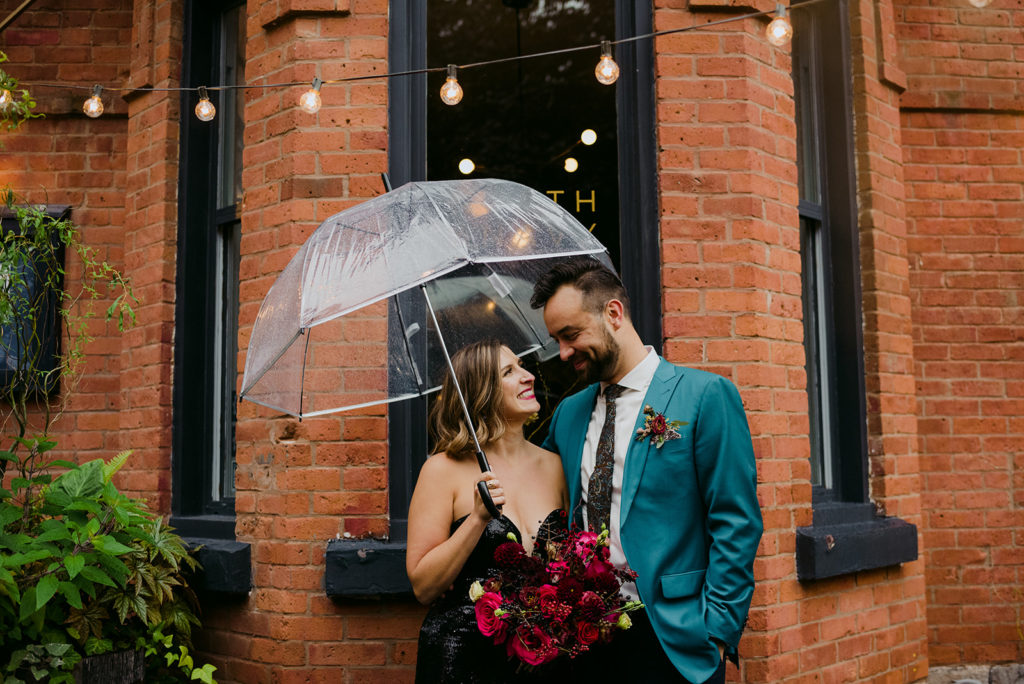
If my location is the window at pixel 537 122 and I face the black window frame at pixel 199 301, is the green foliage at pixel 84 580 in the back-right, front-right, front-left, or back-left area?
front-left

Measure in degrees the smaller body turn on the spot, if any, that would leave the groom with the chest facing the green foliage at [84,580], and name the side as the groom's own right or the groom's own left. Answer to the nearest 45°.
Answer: approximately 45° to the groom's own right

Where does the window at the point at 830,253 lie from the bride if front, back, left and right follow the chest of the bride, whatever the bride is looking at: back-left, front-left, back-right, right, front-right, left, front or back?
left

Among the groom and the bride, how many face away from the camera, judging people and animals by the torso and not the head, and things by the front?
0

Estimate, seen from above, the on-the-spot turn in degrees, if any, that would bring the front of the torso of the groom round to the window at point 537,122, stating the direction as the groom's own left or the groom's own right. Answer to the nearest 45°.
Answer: approximately 135° to the groom's own right

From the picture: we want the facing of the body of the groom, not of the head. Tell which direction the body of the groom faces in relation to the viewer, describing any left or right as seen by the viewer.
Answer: facing the viewer and to the left of the viewer

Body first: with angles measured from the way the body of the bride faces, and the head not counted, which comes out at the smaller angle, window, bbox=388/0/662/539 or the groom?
the groom

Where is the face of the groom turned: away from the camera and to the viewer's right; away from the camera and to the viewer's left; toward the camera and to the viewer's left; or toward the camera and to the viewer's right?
toward the camera and to the viewer's left

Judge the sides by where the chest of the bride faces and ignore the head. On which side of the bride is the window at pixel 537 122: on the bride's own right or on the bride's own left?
on the bride's own left

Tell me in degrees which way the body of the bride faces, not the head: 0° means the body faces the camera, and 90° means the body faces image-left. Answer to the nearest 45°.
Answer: approximately 315°
